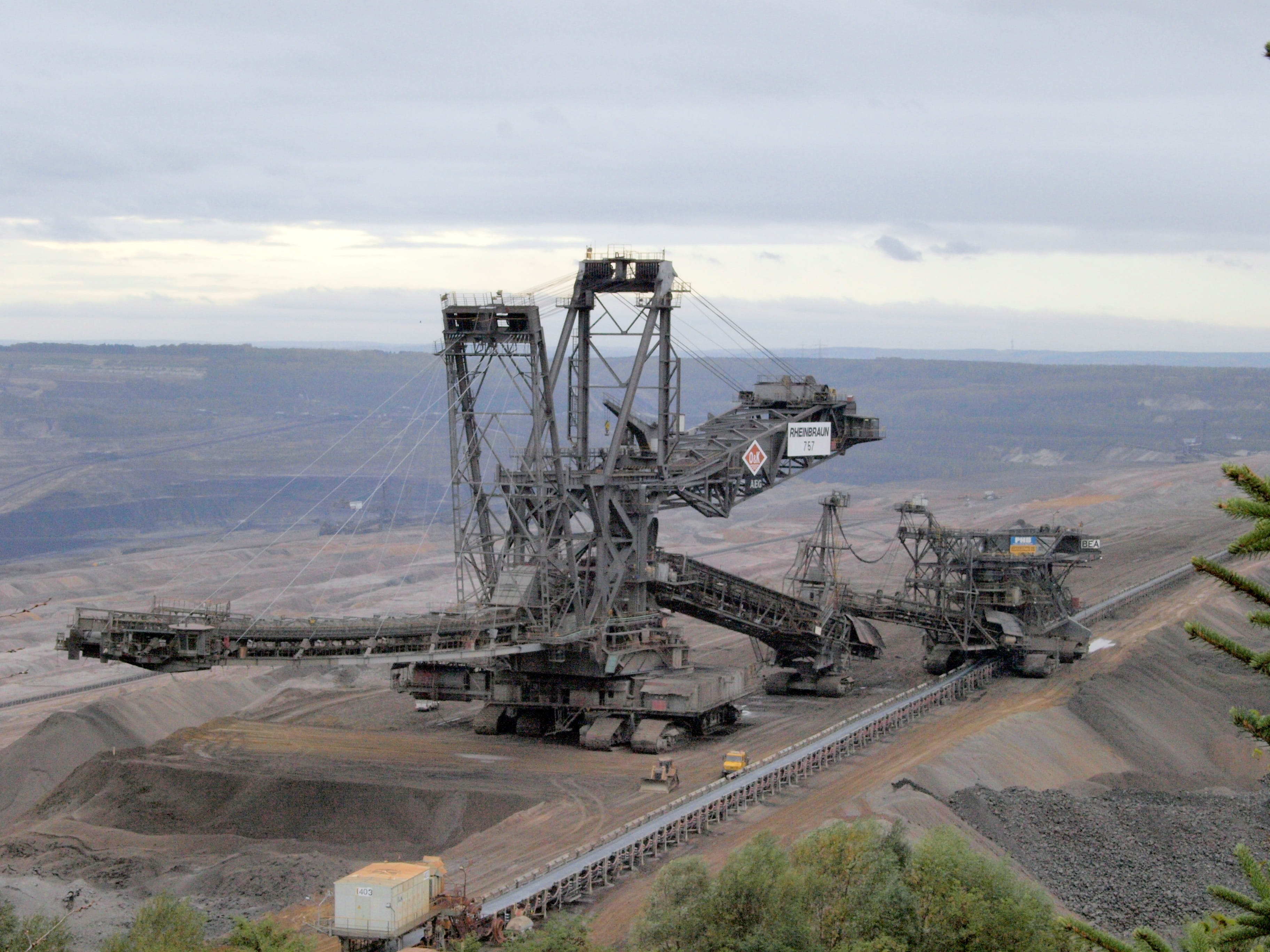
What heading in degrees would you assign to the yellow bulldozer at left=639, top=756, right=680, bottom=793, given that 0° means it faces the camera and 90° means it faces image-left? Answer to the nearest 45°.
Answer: approximately 45°
